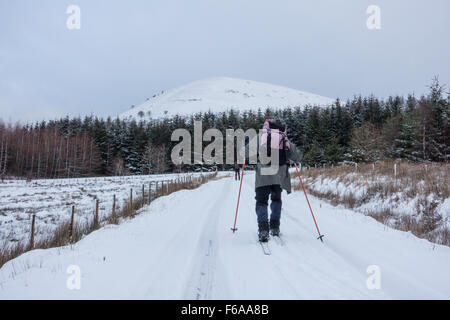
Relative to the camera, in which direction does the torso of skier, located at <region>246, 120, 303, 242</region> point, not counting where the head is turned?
away from the camera
